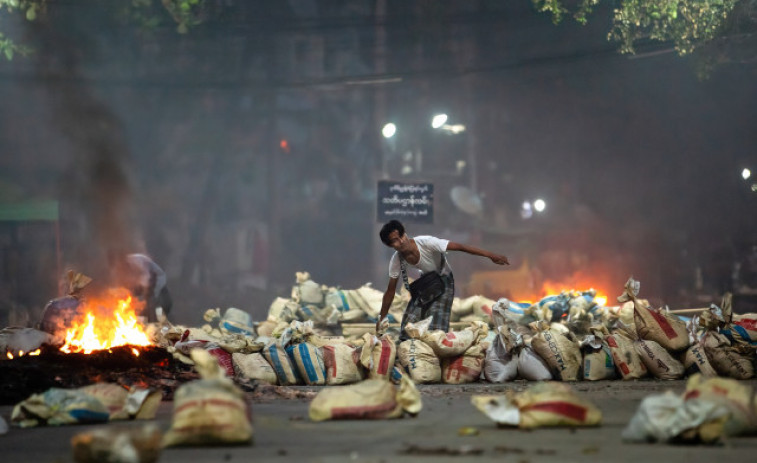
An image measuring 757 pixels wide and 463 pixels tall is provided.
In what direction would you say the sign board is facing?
toward the camera

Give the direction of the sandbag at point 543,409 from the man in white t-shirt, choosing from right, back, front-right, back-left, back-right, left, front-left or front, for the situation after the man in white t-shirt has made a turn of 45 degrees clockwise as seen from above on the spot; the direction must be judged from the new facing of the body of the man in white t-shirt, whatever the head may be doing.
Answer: left

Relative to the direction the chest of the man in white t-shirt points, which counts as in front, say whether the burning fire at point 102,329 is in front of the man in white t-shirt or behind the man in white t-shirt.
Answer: in front

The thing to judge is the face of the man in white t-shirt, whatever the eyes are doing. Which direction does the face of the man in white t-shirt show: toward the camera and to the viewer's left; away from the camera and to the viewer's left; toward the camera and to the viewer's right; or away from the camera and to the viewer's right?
toward the camera and to the viewer's left

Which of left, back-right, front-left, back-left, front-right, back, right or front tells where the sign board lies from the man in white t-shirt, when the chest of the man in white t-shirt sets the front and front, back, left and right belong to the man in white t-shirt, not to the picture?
back-right

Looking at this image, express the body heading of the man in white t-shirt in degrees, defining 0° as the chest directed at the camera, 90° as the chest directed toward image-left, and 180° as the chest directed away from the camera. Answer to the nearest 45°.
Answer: approximately 45°

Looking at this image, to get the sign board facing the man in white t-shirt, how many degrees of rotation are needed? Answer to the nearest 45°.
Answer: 0° — it already faces them

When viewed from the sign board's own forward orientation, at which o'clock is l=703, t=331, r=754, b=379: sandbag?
The sandbag is roughly at 11 o'clock from the sign board.

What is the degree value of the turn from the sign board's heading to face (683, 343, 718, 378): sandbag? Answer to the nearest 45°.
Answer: approximately 45° to its left

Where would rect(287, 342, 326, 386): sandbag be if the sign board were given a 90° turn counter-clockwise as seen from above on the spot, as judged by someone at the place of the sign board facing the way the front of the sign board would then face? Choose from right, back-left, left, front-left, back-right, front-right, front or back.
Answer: right

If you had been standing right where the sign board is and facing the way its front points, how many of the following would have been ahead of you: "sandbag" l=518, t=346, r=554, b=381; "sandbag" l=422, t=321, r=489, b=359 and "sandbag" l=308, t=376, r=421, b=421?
3

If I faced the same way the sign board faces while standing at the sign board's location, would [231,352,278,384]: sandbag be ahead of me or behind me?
ahead

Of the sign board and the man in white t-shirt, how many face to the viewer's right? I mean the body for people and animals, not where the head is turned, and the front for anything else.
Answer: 0

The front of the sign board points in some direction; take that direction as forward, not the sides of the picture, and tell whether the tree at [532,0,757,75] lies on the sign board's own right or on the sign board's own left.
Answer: on the sign board's own left

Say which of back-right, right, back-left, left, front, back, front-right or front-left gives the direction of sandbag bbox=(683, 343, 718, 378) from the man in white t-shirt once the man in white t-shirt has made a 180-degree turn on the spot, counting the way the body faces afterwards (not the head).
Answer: front-right

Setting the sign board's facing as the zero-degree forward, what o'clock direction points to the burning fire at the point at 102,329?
The burning fire is roughly at 1 o'clock from the sign board.

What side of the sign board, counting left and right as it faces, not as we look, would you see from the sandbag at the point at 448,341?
front

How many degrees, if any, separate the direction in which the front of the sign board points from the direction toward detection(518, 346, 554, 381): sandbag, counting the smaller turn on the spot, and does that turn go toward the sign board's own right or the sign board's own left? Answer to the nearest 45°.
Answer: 0° — it already faces it

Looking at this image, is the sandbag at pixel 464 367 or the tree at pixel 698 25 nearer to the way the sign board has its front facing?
the sandbag
